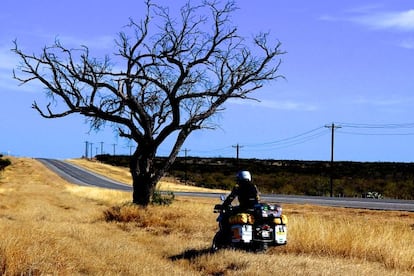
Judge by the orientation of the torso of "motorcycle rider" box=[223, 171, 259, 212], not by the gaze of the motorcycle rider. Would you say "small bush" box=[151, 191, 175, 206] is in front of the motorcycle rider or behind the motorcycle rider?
in front

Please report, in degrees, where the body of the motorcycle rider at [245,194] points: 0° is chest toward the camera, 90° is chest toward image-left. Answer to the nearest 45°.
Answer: approximately 135°

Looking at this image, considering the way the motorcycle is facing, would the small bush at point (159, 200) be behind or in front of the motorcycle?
in front

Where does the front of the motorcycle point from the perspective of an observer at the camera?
facing away from the viewer and to the left of the viewer
